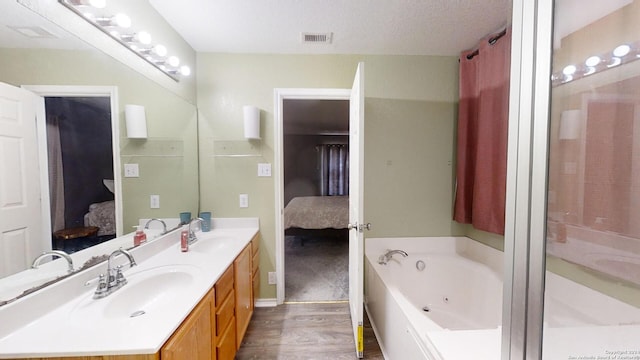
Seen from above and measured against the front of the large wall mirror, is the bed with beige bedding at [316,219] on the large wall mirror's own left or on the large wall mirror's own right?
on the large wall mirror's own left

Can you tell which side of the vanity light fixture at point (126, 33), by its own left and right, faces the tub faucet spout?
front

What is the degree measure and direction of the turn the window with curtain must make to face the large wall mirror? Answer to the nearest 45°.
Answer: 0° — it already faces it

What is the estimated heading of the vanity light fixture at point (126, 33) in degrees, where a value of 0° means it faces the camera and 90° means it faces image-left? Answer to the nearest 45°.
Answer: approximately 270°

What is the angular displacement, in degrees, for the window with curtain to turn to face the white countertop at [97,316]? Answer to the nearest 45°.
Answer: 0° — it already faces it

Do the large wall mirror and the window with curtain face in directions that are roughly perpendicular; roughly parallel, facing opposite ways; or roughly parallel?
roughly perpendicular

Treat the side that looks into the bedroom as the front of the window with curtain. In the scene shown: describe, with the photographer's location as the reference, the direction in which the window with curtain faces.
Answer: facing the viewer

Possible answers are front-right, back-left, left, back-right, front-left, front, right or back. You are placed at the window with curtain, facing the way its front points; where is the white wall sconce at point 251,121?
front

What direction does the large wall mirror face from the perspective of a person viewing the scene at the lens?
facing the viewer and to the right of the viewer
